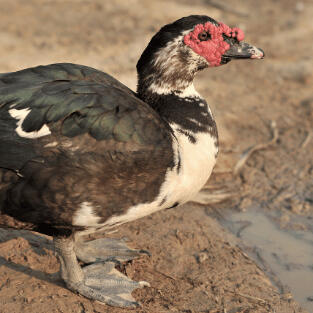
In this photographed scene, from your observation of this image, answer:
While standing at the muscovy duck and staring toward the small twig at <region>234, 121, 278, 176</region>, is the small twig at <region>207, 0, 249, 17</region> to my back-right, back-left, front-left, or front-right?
front-left

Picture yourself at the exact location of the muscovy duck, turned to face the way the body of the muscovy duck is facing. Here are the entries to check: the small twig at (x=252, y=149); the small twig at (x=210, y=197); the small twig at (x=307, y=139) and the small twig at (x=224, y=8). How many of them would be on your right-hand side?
0

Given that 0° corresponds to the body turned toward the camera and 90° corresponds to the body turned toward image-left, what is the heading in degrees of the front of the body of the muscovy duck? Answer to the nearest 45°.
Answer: approximately 270°

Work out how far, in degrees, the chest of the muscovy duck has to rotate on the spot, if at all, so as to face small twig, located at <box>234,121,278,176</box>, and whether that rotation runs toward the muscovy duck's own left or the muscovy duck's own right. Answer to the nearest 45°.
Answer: approximately 45° to the muscovy duck's own left

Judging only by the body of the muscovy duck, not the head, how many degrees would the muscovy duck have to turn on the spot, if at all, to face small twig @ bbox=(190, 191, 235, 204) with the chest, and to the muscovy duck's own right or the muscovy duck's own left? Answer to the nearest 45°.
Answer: approximately 45° to the muscovy duck's own left

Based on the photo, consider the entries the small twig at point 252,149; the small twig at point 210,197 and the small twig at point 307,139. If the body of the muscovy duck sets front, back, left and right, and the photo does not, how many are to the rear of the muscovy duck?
0

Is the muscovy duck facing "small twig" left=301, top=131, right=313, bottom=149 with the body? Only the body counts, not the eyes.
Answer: no

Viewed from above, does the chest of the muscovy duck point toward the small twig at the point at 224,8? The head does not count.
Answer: no
